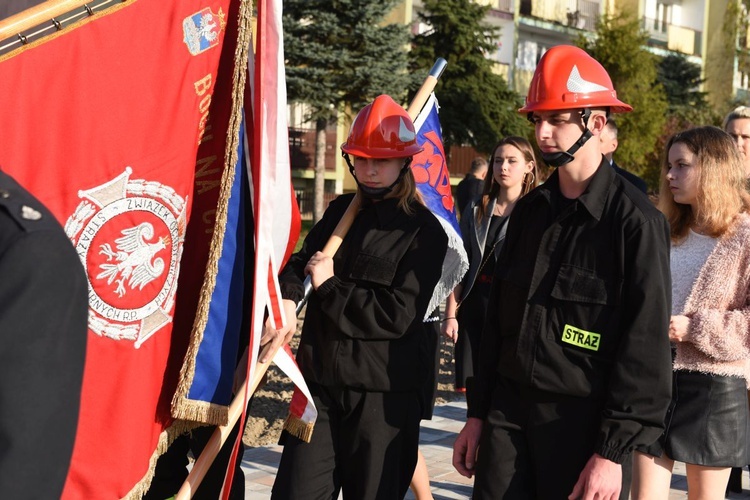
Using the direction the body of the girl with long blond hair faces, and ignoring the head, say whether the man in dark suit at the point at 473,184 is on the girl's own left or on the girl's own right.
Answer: on the girl's own right

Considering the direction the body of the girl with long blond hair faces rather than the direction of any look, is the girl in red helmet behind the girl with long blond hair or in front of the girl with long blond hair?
in front

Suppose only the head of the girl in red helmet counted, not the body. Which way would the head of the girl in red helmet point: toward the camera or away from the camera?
toward the camera

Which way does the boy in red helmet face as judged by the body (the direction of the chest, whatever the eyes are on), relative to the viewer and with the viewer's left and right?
facing the viewer and to the left of the viewer

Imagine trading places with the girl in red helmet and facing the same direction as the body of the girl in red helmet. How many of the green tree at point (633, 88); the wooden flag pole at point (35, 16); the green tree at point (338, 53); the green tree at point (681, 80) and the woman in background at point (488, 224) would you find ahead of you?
1

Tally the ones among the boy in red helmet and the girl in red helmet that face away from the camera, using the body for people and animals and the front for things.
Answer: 0

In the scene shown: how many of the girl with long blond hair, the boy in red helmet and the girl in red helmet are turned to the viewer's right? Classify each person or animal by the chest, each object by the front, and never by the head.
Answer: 0

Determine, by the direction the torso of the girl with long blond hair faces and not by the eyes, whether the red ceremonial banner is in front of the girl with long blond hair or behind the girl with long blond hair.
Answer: in front

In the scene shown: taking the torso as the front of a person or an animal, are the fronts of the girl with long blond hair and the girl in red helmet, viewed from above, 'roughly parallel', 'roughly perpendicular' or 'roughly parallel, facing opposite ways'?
roughly parallel

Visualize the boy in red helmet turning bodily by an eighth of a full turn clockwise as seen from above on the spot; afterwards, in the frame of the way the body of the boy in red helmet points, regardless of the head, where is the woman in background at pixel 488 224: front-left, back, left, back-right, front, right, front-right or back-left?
right

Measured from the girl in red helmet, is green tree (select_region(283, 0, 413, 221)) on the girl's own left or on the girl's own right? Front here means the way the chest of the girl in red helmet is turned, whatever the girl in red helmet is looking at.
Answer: on the girl's own right

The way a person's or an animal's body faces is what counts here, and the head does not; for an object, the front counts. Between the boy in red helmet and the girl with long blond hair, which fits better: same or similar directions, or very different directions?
same or similar directions

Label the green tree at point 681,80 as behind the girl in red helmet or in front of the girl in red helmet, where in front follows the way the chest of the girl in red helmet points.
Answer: behind

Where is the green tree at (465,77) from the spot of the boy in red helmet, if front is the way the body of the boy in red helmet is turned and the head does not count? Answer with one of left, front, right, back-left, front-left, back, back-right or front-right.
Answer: back-right

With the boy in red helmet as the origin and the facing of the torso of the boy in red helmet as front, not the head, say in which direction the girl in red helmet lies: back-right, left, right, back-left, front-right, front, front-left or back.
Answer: right

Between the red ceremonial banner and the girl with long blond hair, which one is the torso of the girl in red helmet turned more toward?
the red ceremonial banner
